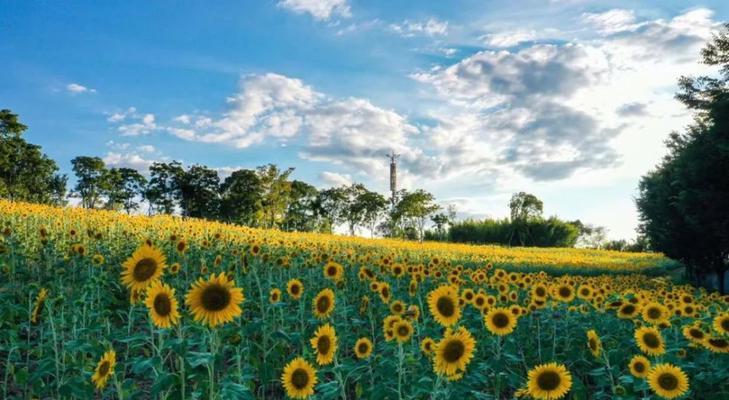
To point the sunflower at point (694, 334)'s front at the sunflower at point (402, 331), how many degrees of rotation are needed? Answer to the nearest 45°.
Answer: approximately 45° to its right

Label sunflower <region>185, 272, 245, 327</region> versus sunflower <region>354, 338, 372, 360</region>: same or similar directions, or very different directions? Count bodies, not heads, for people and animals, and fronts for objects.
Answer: same or similar directions

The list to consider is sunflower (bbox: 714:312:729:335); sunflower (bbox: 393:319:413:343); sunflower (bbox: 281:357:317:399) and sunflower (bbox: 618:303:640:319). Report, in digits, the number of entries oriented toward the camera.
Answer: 4

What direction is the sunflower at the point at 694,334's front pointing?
toward the camera

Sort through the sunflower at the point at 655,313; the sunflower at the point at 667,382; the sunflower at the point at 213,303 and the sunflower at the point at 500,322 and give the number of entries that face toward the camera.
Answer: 4

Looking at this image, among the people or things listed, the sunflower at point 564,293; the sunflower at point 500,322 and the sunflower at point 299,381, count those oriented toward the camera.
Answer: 3

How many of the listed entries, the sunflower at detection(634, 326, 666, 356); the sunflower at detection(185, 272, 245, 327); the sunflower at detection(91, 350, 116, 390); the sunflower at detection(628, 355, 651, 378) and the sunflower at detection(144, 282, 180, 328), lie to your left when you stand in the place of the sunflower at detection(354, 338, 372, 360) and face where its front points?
2

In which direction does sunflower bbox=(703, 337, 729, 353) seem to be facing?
toward the camera

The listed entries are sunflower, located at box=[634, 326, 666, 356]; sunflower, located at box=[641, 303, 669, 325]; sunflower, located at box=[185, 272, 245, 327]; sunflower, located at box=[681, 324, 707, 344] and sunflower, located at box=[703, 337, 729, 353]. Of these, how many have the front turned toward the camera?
5

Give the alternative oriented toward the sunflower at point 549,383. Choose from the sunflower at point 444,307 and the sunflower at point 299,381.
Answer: the sunflower at point 444,307

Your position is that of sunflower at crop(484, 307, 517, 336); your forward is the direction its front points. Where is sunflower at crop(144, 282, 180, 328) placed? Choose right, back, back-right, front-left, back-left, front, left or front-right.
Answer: front-right

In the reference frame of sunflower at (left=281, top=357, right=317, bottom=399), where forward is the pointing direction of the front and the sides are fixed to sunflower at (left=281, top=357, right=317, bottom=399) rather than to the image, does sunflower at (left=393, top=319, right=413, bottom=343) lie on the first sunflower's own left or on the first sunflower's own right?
on the first sunflower's own left

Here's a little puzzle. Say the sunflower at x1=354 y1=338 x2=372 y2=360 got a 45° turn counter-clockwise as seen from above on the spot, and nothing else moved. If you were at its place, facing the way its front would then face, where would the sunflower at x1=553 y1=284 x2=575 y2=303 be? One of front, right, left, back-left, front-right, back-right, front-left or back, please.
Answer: left

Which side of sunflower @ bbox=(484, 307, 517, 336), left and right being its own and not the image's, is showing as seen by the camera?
front

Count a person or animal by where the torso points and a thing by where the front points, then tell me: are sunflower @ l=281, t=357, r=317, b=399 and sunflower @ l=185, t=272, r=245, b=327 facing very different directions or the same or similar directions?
same or similar directions
